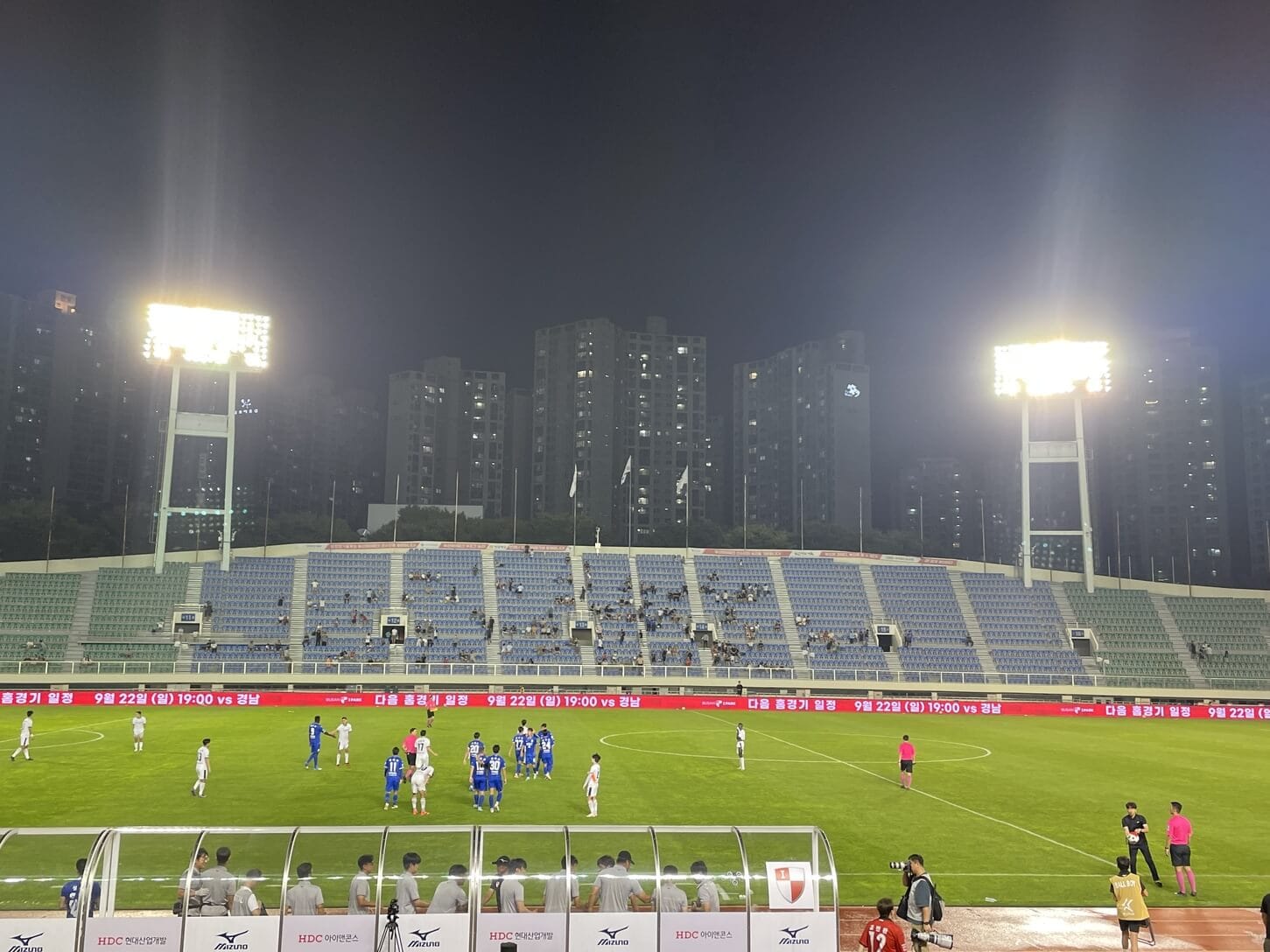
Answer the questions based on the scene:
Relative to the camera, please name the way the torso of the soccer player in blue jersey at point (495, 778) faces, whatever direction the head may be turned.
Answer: away from the camera

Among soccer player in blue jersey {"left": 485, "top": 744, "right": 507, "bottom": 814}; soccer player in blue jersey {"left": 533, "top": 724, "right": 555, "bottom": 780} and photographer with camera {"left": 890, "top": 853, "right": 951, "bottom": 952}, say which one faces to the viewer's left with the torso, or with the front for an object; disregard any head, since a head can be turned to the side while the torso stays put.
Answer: the photographer with camera

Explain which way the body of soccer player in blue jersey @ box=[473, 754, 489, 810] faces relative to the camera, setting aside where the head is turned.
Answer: away from the camera

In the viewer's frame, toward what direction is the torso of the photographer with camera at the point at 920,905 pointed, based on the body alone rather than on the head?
to the viewer's left

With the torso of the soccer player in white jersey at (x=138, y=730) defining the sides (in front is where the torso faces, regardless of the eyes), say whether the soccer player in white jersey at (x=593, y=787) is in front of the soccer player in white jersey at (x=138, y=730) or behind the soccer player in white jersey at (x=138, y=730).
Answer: in front

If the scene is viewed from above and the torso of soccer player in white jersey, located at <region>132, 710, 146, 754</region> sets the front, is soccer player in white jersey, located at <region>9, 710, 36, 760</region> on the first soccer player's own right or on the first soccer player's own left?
on the first soccer player's own right

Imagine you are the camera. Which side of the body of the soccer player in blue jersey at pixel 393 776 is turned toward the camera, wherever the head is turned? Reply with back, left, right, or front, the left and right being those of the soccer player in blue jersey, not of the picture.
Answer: back

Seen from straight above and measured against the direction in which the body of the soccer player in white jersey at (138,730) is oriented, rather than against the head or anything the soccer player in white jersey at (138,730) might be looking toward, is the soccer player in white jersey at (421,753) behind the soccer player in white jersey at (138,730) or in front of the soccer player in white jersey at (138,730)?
in front

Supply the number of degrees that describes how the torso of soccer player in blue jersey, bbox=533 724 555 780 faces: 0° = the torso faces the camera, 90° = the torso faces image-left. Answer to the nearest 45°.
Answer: approximately 180°
